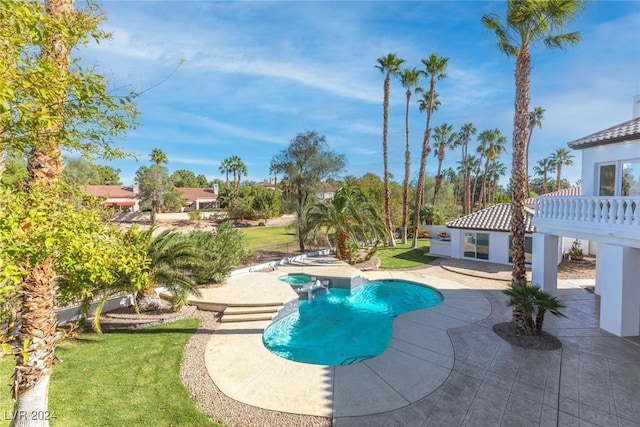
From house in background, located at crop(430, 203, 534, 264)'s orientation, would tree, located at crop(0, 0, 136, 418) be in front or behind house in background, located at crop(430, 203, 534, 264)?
in front

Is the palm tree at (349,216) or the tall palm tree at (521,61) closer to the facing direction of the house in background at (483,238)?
the tall palm tree

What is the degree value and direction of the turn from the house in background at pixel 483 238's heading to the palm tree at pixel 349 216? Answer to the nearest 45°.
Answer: approximately 45° to its right

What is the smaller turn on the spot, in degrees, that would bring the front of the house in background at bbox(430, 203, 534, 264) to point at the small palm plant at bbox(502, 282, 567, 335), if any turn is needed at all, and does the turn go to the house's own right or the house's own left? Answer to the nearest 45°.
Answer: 0° — it already faces it

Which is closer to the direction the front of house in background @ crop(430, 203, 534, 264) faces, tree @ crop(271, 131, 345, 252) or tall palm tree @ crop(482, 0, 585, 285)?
the tall palm tree

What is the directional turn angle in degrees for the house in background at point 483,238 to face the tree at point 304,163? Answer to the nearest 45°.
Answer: approximately 90° to its right

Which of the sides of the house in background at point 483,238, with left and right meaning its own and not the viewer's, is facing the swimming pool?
front

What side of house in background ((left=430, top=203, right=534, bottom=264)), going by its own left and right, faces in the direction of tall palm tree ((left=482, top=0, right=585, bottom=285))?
front

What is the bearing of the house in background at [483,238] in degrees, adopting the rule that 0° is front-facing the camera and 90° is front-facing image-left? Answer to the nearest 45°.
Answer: approximately 0°

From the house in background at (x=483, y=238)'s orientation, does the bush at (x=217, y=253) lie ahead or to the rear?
ahead

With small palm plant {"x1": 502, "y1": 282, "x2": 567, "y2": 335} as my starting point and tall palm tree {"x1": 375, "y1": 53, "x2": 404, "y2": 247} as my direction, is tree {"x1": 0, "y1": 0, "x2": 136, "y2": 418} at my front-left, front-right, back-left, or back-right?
back-left
